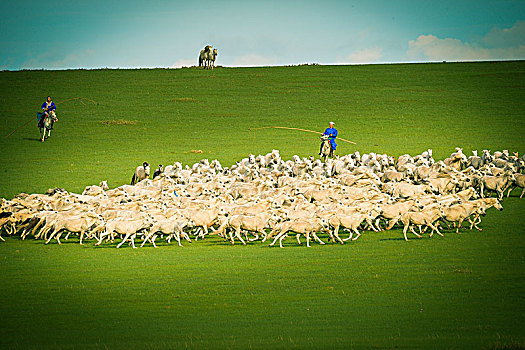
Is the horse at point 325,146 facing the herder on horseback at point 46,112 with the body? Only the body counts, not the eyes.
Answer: no

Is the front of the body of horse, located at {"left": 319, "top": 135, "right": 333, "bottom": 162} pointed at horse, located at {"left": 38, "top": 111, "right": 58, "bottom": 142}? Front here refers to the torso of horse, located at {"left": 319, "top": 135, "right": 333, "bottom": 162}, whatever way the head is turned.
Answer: no

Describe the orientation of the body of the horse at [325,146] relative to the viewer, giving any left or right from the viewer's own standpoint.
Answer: facing the viewer and to the left of the viewer
